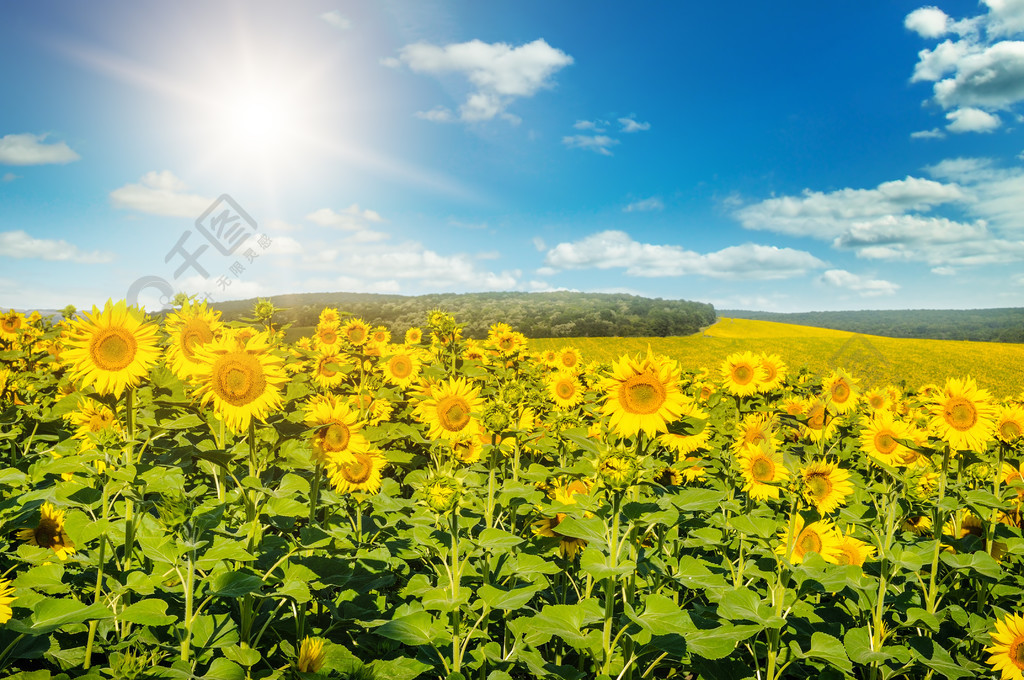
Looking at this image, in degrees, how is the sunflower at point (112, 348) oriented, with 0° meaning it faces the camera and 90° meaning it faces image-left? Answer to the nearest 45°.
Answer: approximately 0°

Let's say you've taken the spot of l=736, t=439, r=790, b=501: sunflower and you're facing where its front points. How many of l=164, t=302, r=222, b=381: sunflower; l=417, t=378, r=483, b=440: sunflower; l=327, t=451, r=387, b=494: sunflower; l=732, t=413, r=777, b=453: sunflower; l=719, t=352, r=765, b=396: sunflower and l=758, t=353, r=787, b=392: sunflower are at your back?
3

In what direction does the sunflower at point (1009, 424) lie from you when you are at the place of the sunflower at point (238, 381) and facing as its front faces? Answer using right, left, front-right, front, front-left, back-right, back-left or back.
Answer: left

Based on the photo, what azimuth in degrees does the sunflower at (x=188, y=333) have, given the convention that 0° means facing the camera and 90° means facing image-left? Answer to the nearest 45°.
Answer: approximately 0°

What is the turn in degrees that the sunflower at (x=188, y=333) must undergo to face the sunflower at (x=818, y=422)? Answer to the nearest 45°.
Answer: approximately 90° to its left

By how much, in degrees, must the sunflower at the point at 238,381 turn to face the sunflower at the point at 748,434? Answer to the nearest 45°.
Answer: approximately 90° to its left

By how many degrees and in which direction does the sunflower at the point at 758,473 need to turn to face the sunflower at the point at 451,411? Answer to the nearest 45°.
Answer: approximately 45° to its right

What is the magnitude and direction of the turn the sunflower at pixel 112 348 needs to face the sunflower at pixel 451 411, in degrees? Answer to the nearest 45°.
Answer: approximately 90° to its left

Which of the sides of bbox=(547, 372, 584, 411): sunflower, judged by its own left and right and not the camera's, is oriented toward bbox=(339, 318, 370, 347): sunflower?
right

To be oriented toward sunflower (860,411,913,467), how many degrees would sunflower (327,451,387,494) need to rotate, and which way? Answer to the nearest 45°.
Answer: approximately 90° to its left
